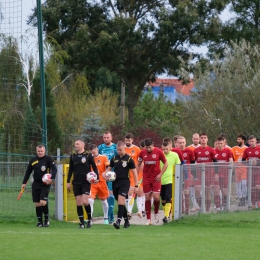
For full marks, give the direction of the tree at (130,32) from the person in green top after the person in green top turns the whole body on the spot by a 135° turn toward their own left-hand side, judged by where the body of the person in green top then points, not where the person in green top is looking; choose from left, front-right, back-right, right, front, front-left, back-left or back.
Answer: left

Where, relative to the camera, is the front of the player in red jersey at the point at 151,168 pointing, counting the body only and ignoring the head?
toward the camera

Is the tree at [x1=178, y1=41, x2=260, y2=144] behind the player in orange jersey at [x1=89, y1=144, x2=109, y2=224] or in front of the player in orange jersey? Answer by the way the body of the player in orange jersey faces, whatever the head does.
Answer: behind

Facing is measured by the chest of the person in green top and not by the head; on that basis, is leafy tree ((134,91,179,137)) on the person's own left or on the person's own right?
on the person's own right

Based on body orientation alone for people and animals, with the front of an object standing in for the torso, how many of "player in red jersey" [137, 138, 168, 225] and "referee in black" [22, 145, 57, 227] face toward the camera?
2

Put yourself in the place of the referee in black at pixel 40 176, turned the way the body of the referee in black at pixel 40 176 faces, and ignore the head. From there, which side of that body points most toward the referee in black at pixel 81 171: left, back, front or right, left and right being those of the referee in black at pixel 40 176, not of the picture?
left

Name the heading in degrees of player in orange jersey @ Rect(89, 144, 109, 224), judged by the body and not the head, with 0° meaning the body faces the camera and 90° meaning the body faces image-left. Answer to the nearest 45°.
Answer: approximately 45°

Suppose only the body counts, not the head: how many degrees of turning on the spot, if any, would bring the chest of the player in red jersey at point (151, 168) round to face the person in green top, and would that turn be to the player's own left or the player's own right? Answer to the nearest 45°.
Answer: approximately 135° to the player's own left

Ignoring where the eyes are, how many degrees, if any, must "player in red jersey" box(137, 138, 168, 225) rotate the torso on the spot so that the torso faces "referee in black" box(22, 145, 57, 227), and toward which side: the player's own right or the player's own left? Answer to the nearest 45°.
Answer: approximately 90° to the player's own right

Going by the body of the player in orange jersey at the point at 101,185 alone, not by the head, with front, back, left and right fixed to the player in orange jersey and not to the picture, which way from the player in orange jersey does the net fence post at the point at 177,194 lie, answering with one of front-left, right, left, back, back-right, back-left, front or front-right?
back-left
